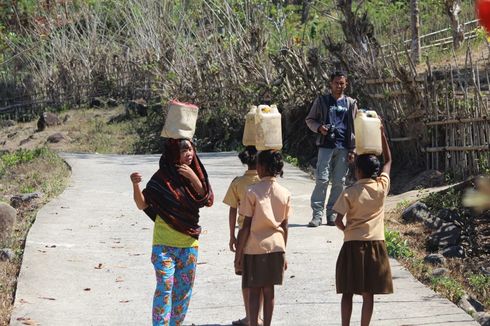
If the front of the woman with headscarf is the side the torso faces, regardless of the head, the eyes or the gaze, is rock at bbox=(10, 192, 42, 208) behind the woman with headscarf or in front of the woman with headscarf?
behind

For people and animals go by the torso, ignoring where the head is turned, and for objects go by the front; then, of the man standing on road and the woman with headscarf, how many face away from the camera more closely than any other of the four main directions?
0

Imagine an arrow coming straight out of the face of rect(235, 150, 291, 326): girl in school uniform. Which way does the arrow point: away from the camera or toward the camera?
away from the camera

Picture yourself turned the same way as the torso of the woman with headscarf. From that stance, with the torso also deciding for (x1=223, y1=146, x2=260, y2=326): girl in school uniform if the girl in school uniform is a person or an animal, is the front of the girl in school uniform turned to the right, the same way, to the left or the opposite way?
the opposite way

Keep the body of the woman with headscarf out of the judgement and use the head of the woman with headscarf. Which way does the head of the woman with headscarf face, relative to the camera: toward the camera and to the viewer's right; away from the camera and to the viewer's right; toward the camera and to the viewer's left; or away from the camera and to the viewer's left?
toward the camera and to the viewer's right

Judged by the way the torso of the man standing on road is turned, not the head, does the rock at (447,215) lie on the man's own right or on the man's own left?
on the man's own left

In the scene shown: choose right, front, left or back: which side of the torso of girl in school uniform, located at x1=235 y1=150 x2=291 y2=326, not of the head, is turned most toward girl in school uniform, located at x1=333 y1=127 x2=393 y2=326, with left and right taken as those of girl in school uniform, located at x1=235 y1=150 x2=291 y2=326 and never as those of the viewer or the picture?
right

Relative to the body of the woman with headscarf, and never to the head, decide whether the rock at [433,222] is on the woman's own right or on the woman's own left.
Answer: on the woman's own left

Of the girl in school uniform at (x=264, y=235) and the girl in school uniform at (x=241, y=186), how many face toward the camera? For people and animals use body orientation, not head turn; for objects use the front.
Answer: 0

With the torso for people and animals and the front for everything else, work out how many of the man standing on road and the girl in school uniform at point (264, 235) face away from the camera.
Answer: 1

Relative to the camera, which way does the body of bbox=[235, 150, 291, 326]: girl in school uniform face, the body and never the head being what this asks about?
away from the camera

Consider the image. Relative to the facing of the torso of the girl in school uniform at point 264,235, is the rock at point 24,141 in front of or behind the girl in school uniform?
in front
